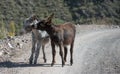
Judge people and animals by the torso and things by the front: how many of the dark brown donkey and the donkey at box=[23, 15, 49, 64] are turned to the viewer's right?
0

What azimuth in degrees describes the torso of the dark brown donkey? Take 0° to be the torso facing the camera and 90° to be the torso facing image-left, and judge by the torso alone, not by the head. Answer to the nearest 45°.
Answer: approximately 45°

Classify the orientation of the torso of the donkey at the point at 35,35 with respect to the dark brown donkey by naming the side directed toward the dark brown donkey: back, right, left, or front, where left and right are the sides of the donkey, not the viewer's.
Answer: left
